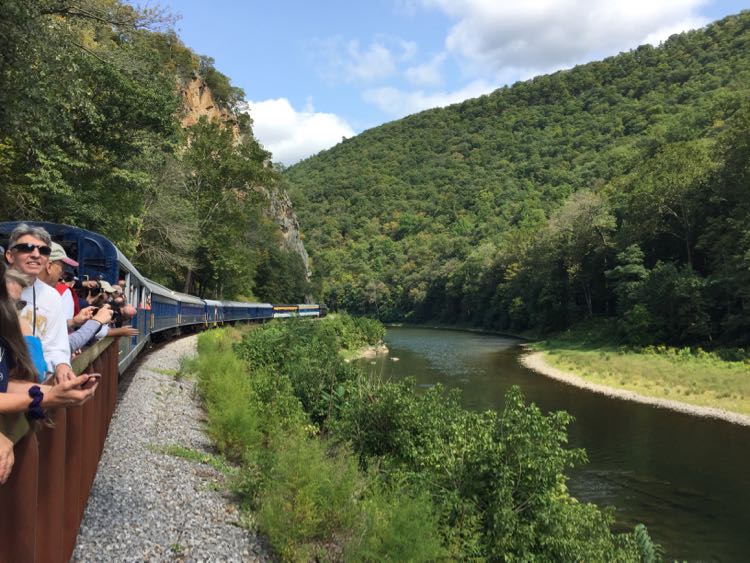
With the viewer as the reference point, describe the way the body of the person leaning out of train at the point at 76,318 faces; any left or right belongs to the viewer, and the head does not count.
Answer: facing to the right of the viewer

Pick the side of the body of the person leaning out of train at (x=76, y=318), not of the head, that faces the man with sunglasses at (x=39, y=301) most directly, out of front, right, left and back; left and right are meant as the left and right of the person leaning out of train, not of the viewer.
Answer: right

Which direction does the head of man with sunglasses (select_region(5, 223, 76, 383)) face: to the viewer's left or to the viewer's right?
to the viewer's right

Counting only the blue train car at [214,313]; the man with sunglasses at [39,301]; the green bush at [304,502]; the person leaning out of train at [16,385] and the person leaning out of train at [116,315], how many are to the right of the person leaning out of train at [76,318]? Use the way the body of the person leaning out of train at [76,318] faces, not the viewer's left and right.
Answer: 2

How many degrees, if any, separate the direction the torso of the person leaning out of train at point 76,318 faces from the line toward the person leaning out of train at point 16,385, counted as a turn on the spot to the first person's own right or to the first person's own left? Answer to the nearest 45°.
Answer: approximately 90° to the first person's own right

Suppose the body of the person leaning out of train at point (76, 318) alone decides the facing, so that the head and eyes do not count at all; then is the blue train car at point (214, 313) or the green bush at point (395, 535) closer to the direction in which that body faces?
the green bush

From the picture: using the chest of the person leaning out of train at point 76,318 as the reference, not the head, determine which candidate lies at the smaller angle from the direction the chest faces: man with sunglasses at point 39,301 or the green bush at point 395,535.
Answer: the green bush

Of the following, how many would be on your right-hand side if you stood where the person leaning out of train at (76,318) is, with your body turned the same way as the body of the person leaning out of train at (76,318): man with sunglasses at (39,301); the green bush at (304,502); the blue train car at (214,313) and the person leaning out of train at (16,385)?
2
